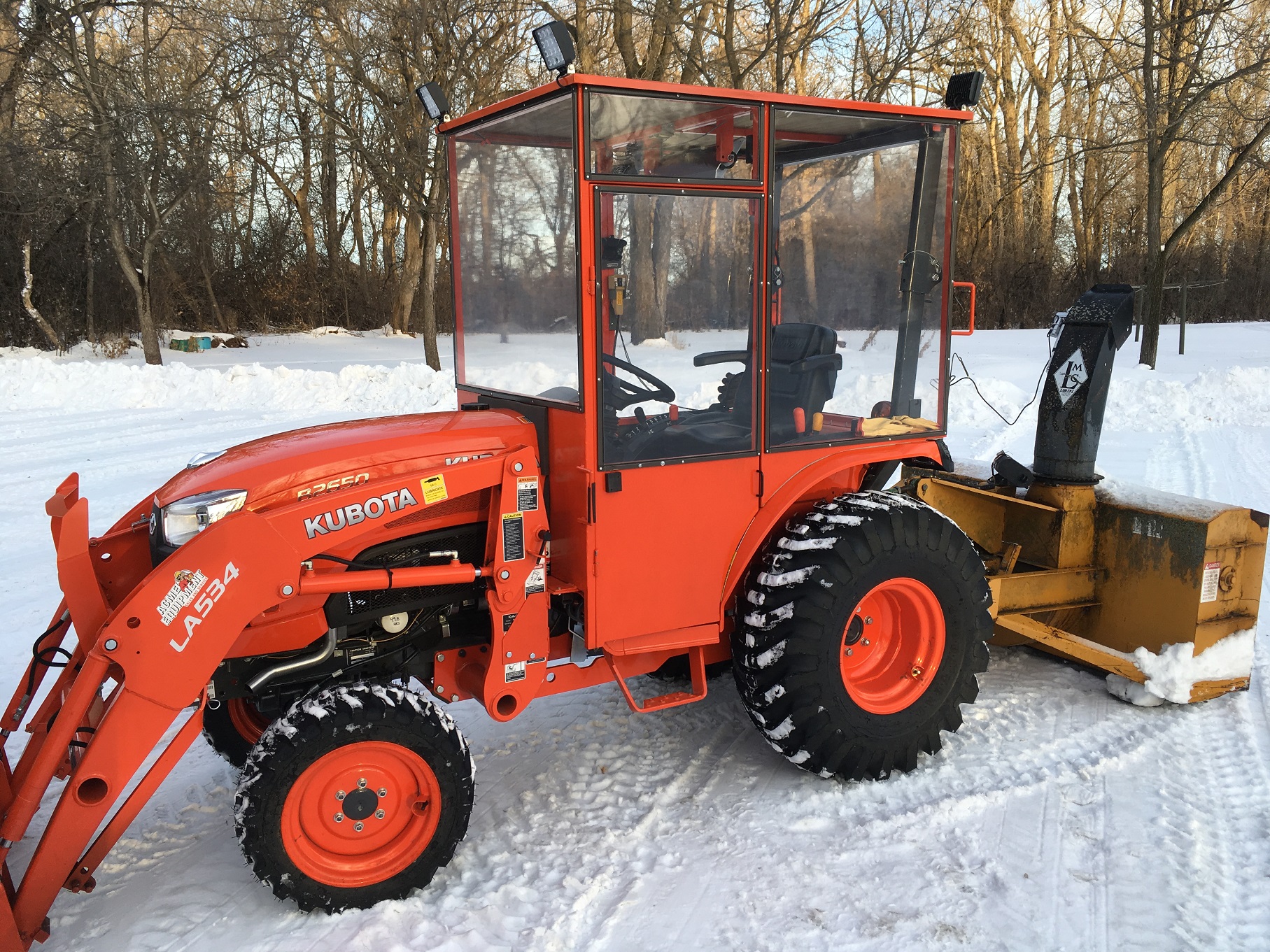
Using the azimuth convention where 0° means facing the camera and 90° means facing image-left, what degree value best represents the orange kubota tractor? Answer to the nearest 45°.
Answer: approximately 45°
